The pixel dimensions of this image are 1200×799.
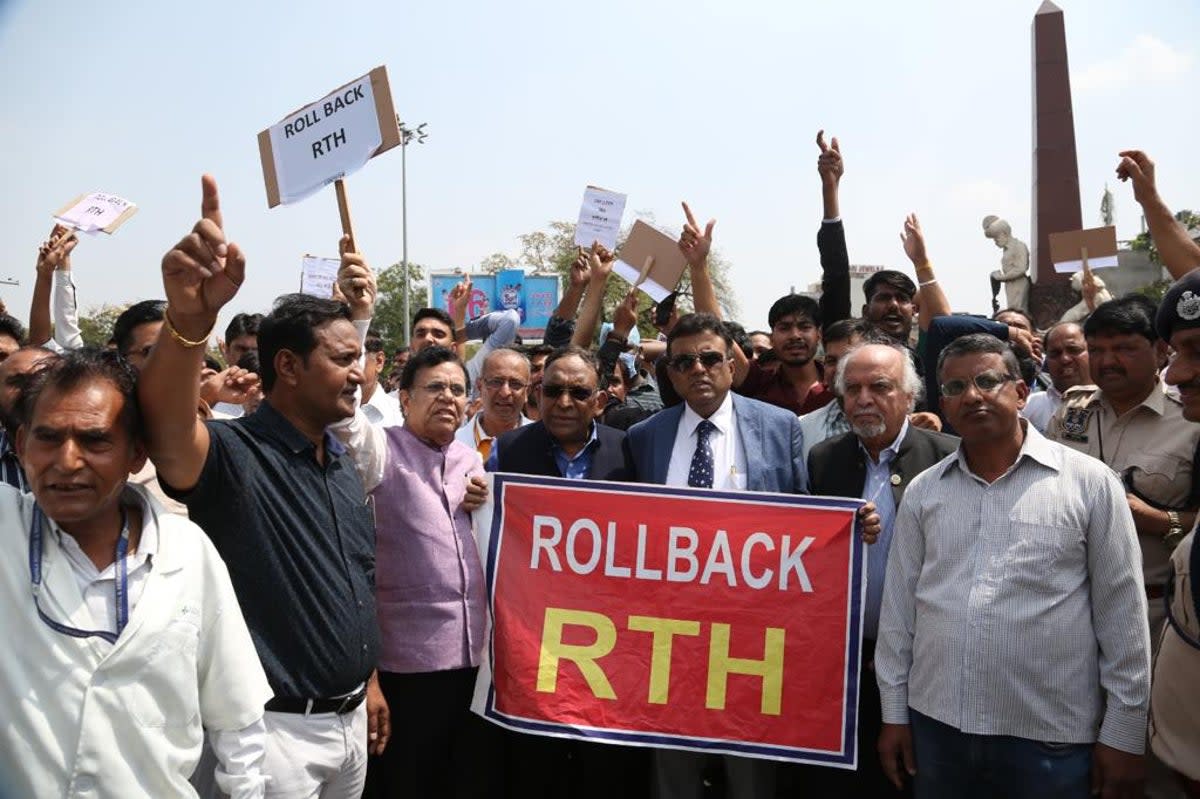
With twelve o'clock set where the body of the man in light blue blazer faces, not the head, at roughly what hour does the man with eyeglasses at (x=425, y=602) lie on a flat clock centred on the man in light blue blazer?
The man with eyeglasses is roughly at 2 o'clock from the man in light blue blazer.

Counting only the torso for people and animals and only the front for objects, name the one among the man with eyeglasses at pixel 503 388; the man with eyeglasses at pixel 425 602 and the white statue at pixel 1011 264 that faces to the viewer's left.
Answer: the white statue

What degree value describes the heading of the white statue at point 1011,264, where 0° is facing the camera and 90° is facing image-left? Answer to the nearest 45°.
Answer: approximately 90°

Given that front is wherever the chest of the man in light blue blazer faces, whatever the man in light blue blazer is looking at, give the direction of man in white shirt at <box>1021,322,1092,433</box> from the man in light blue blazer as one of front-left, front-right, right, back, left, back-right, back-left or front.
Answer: back-left

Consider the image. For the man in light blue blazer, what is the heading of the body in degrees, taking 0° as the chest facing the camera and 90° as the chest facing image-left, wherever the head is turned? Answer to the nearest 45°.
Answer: approximately 0°

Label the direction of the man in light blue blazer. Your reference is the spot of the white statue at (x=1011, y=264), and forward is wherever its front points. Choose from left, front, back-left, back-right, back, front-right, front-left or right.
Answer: left

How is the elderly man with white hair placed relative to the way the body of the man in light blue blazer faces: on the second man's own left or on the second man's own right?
on the second man's own left

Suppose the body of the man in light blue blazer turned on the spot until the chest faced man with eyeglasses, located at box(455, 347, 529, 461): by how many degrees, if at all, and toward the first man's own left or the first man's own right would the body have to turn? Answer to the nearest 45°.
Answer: approximately 135° to the first man's own right

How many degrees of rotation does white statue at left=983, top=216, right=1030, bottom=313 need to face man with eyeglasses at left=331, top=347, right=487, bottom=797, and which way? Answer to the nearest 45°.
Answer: approximately 90° to its left

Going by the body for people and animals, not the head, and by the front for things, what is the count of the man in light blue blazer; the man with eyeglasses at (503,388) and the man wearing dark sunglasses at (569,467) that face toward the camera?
3

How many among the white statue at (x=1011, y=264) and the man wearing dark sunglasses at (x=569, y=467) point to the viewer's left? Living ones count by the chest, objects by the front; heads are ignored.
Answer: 1

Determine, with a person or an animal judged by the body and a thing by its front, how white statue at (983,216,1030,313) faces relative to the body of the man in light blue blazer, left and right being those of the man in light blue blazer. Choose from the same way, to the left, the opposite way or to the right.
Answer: to the right

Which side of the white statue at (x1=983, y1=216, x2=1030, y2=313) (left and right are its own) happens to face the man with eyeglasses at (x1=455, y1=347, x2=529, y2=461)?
left

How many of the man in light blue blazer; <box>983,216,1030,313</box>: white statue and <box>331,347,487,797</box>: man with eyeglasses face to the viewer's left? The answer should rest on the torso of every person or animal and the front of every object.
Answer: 1
